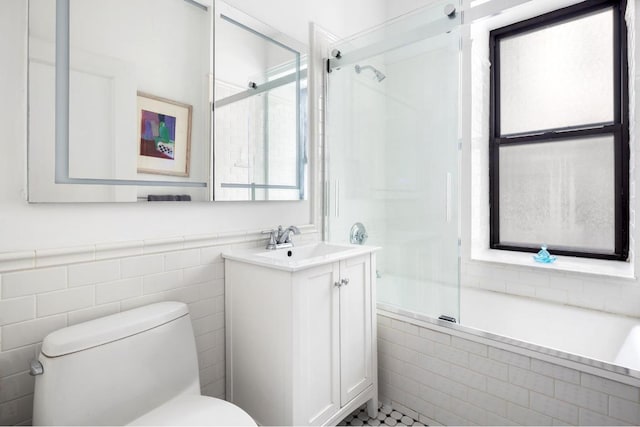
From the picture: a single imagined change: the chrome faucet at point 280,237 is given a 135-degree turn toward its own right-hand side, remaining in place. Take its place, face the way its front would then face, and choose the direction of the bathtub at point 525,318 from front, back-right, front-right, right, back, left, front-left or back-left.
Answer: back

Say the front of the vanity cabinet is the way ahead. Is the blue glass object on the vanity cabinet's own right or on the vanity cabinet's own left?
on the vanity cabinet's own left

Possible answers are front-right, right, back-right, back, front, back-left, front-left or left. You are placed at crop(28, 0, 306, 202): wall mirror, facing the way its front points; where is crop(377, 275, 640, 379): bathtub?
front-left

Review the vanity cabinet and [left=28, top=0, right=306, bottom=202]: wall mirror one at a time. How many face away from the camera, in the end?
0

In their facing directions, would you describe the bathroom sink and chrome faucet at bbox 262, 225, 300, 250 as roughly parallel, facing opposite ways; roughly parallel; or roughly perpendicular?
roughly parallel

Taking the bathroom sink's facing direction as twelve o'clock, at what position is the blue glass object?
The blue glass object is roughly at 10 o'clock from the bathroom sink.

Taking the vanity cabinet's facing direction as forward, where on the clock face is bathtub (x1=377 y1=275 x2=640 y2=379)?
The bathtub is roughly at 10 o'clock from the vanity cabinet.

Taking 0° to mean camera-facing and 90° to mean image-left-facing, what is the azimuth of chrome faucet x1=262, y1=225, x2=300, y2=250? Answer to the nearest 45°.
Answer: approximately 315°

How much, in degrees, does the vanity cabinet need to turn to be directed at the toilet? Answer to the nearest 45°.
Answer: approximately 90° to its right

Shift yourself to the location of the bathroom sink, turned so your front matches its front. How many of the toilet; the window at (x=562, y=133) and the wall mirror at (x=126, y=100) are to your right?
2

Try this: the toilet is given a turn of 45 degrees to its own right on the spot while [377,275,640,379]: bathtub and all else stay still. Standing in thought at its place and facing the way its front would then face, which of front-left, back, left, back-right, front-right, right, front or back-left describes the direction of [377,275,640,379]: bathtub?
left

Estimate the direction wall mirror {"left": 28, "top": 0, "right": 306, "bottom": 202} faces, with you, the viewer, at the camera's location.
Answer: facing the viewer and to the right of the viewer

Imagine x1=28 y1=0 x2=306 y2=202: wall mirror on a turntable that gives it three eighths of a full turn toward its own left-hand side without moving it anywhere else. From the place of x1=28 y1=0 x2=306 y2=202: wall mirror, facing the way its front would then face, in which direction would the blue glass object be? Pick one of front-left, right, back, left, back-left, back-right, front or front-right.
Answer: right
